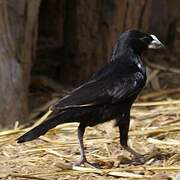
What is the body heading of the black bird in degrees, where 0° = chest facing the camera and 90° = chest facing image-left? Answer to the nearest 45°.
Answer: approximately 270°
